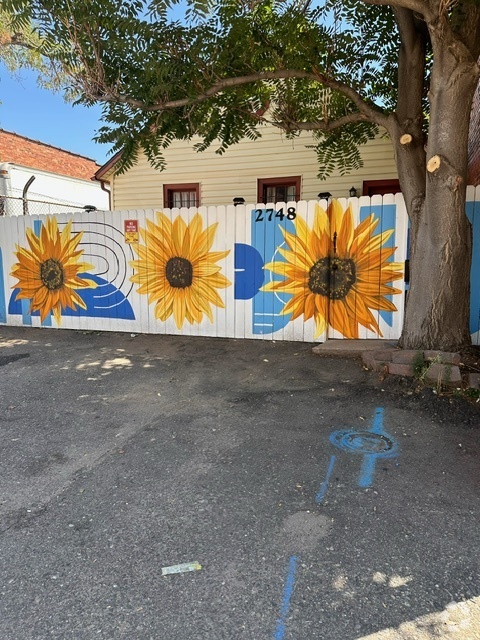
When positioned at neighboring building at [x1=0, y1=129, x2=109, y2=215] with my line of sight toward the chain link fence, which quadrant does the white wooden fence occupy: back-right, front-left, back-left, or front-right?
front-left

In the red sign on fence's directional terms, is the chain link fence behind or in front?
behind

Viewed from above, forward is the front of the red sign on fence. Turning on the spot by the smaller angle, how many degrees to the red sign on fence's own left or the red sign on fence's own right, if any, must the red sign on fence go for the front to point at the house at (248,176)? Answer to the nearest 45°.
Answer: approximately 135° to the red sign on fence's own left

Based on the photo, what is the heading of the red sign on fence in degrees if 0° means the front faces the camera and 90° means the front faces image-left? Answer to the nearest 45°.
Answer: approximately 0°

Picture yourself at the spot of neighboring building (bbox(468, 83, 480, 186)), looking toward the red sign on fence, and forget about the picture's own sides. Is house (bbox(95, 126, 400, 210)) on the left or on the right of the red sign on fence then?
right

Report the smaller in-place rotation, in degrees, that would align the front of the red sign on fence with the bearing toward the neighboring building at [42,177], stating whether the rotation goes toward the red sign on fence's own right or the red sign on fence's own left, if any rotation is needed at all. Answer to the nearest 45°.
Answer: approximately 180°
